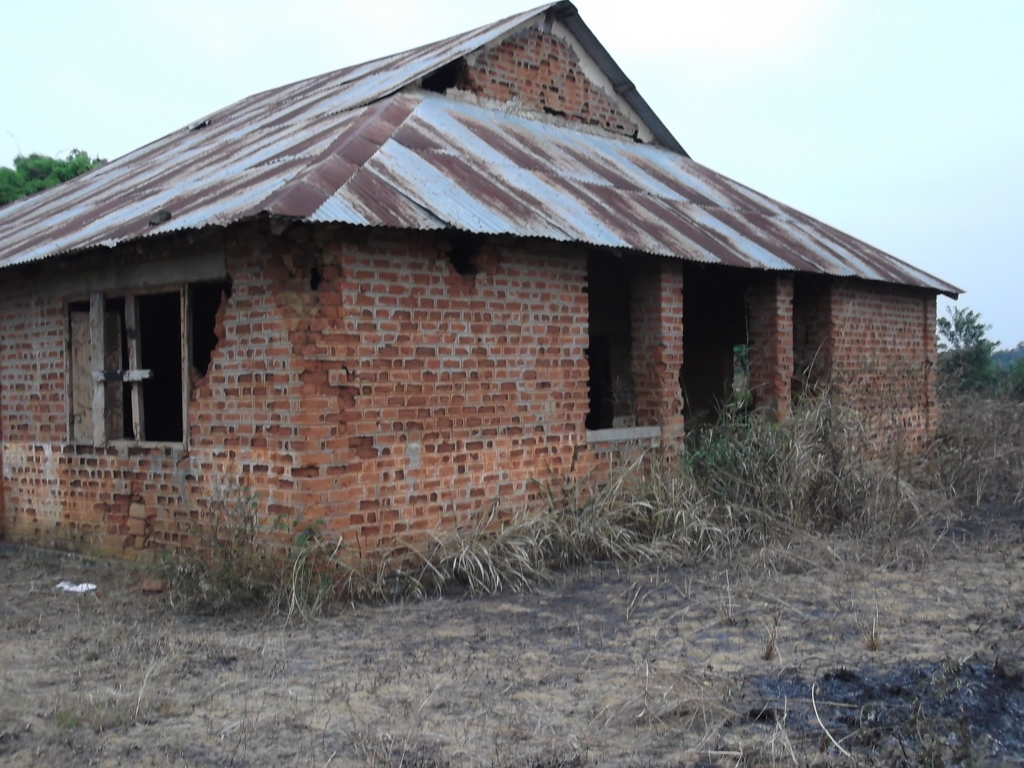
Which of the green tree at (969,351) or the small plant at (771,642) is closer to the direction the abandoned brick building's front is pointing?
the small plant

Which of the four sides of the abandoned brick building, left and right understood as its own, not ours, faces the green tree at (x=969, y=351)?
left

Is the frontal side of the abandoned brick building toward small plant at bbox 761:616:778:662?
yes

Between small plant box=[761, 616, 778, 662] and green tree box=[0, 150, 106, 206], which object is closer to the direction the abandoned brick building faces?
the small plant

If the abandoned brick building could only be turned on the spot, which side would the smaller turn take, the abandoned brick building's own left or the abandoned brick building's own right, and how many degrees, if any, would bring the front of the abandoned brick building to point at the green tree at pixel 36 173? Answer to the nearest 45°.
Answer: approximately 180°

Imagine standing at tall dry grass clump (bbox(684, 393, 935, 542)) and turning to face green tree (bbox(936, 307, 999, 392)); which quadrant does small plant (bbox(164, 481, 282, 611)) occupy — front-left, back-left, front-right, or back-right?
back-left

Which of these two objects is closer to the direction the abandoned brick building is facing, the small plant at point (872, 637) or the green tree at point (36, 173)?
the small plant

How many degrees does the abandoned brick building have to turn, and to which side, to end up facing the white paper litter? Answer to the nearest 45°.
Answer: approximately 135° to its right

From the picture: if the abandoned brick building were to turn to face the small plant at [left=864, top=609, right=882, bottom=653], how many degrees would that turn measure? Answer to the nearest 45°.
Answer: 0° — it already faces it

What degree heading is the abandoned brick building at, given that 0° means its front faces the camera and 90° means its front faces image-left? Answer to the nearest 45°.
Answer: approximately 315°
